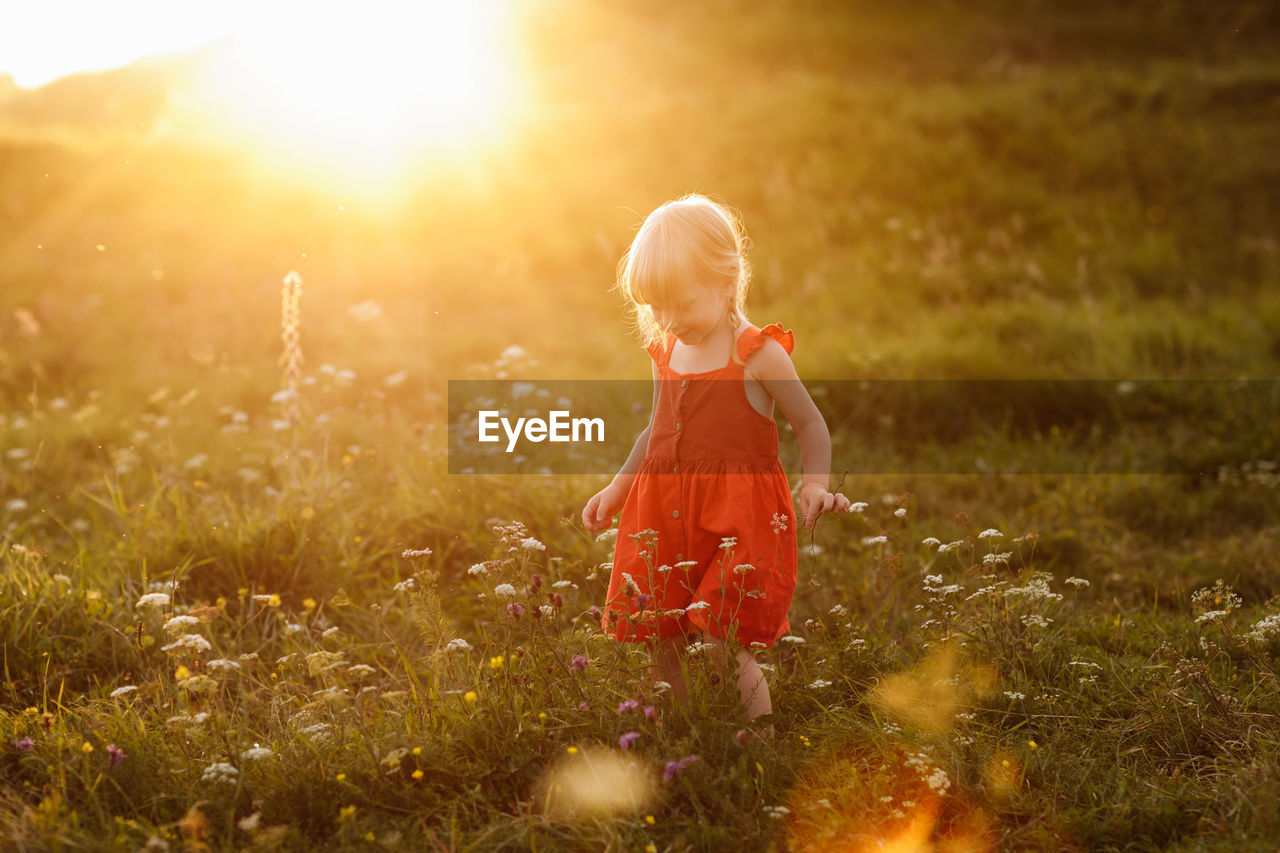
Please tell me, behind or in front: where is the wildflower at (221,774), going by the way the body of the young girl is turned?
in front

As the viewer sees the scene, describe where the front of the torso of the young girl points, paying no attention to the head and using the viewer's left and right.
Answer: facing the viewer and to the left of the viewer

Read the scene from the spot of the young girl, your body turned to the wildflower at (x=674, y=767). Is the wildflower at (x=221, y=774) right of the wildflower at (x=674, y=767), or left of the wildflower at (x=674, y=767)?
right

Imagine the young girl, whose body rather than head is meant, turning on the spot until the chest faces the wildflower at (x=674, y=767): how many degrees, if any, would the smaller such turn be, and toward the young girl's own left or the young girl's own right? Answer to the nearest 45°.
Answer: approximately 45° to the young girl's own left
